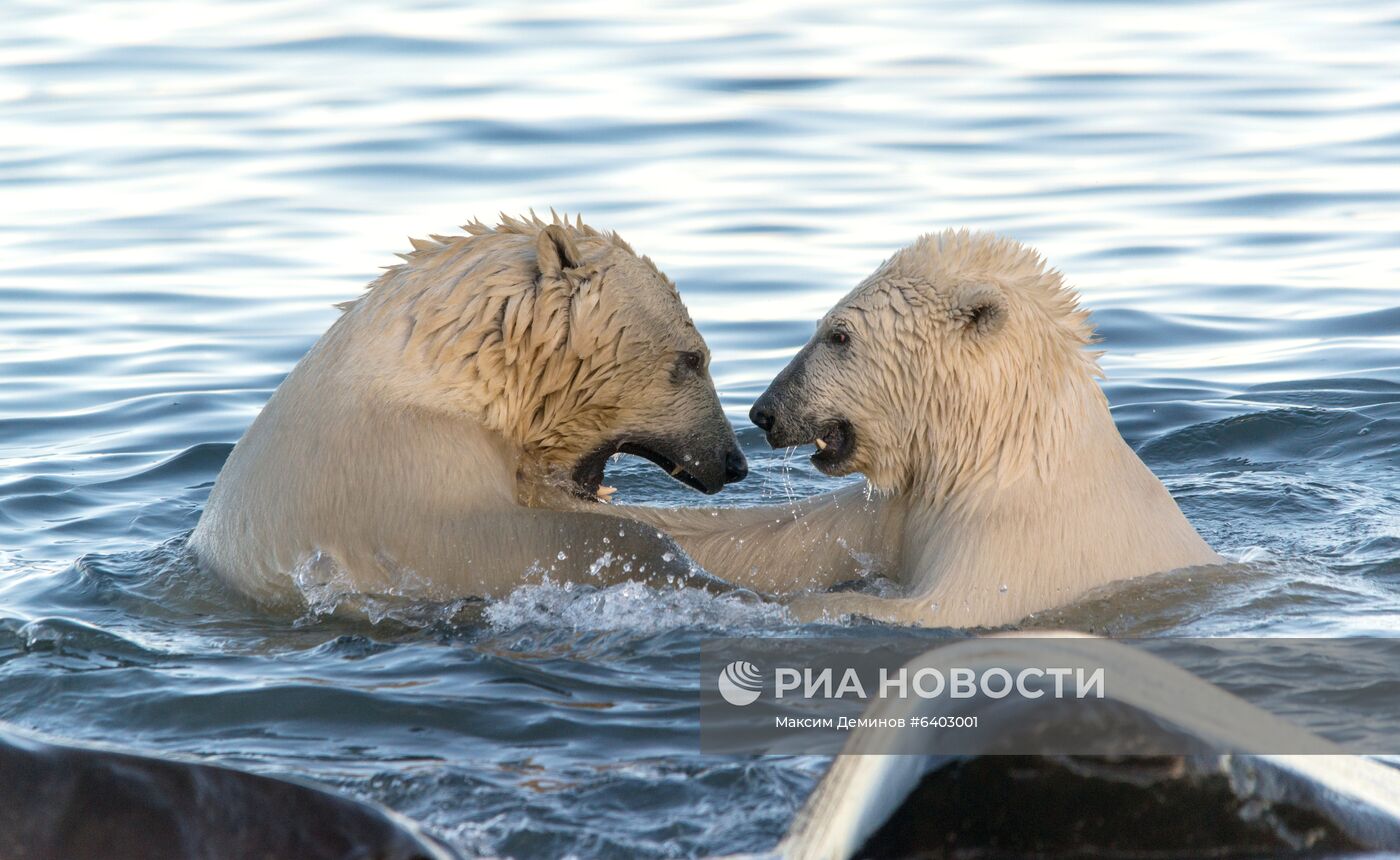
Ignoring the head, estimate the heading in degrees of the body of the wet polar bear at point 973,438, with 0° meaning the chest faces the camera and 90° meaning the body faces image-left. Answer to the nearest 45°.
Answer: approximately 90°

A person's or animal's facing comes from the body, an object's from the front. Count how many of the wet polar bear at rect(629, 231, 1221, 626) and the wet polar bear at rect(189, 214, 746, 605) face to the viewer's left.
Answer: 1

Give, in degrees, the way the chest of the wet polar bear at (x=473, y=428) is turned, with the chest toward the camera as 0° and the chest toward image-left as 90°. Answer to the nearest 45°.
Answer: approximately 270°

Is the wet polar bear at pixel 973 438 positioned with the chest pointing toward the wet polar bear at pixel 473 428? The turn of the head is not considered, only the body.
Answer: yes

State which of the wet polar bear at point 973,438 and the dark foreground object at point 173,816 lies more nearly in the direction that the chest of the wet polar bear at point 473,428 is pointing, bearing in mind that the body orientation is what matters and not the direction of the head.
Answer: the wet polar bear

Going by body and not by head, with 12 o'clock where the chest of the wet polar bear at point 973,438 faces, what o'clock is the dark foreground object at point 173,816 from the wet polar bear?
The dark foreground object is roughly at 10 o'clock from the wet polar bear.

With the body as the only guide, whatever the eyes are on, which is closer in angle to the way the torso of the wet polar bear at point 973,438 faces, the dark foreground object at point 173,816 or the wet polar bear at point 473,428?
the wet polar bear

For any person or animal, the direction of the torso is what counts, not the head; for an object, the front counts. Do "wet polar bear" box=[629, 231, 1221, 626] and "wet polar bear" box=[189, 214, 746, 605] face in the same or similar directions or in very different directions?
very different directions

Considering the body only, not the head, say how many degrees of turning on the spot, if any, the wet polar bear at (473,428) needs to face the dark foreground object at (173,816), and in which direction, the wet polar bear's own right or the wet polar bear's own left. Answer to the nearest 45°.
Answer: approximately 90° to the wet polar bear's own right

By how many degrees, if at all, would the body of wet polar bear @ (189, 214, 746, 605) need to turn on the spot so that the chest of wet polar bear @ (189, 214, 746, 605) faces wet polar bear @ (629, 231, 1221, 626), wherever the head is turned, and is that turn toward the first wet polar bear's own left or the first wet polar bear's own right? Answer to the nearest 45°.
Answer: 0° — it already faces it
